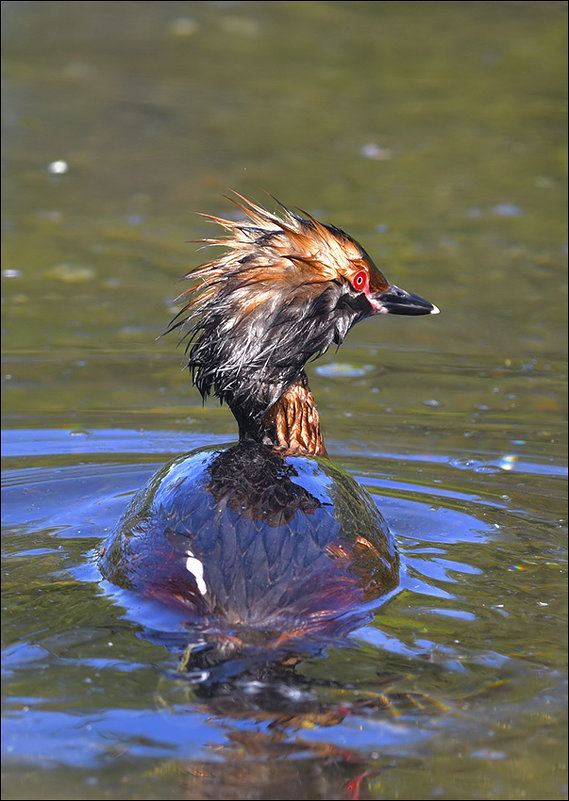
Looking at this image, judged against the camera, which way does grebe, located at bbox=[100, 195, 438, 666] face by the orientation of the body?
away from the camera
